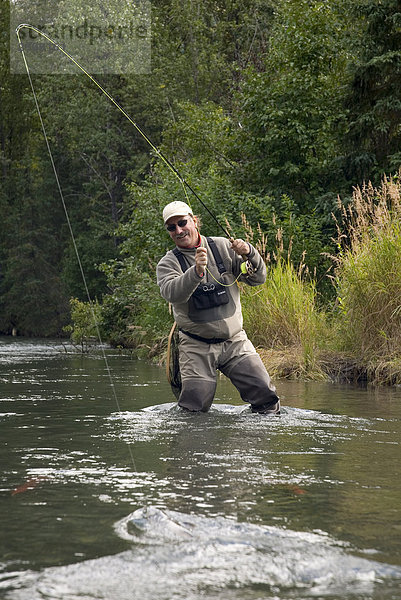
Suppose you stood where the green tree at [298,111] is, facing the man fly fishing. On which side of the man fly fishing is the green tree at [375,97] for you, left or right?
left

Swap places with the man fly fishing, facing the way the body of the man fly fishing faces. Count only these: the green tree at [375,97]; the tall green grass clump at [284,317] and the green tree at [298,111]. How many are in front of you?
0

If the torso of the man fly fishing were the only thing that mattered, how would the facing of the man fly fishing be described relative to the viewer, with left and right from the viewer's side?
facing the viewer

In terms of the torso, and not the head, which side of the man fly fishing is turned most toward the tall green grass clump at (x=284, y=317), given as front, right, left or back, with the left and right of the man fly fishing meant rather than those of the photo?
back

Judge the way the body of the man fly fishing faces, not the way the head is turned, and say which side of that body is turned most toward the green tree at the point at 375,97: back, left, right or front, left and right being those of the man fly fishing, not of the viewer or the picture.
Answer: back

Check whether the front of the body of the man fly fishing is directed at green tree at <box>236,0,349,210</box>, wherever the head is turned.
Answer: no
